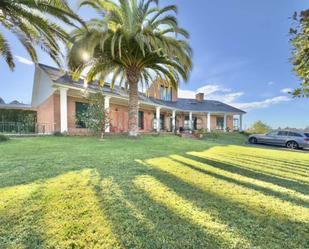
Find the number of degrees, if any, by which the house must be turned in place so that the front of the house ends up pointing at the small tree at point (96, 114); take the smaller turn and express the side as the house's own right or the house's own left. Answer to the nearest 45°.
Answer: approximately 45° to the house's own right

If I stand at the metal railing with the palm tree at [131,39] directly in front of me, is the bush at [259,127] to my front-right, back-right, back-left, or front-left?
front-left

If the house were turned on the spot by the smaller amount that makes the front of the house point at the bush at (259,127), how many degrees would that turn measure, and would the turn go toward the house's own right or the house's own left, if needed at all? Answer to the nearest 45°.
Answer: approximately 90° to the house's own left

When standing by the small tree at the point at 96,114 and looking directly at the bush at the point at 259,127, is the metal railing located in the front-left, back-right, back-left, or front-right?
back-left

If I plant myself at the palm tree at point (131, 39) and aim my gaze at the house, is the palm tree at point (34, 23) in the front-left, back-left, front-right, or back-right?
back-left
